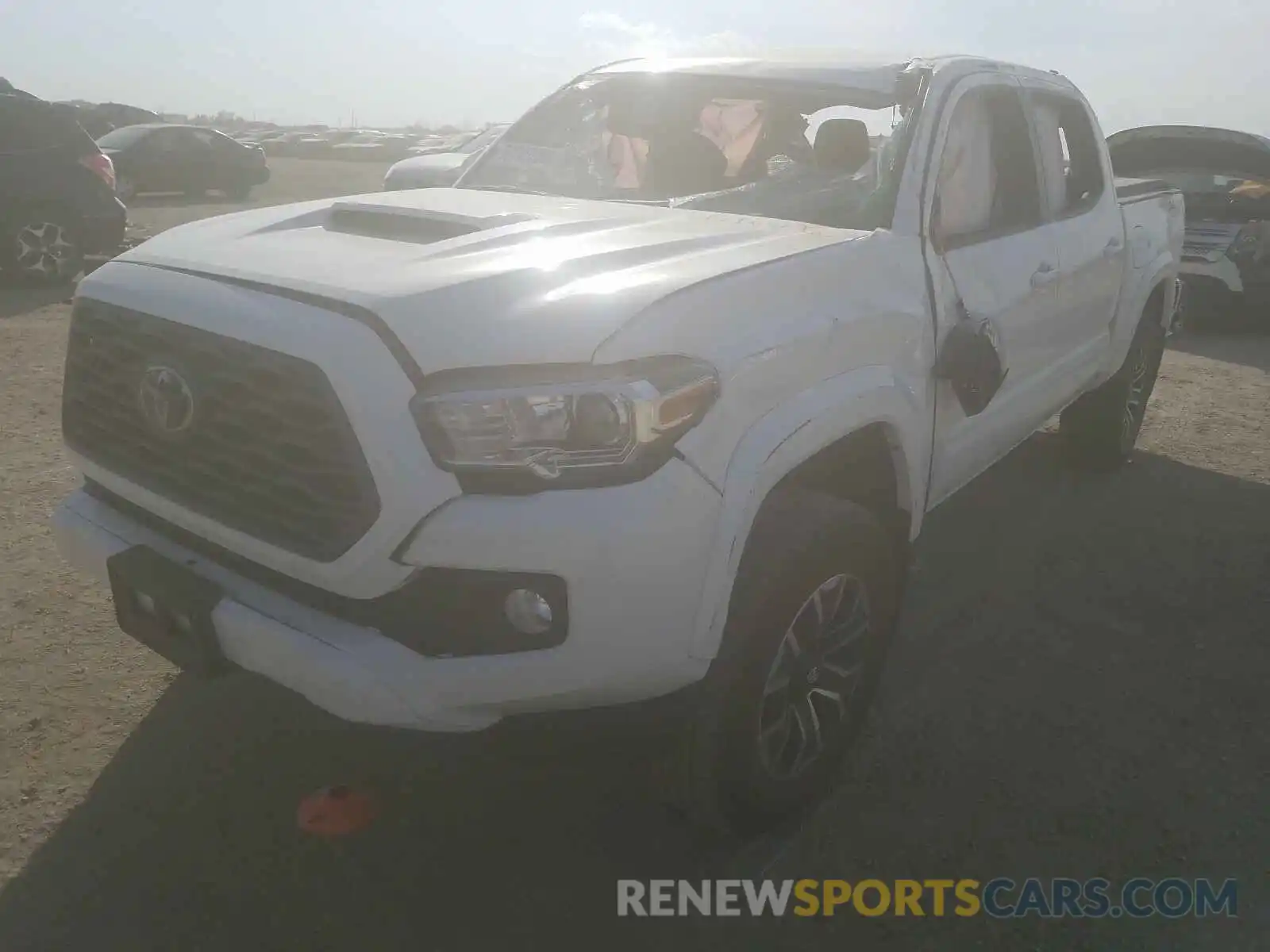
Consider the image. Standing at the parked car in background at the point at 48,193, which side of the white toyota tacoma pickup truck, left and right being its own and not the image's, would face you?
right

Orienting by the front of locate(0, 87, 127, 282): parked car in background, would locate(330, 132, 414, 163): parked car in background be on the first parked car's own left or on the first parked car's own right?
on the first parked car's own right
